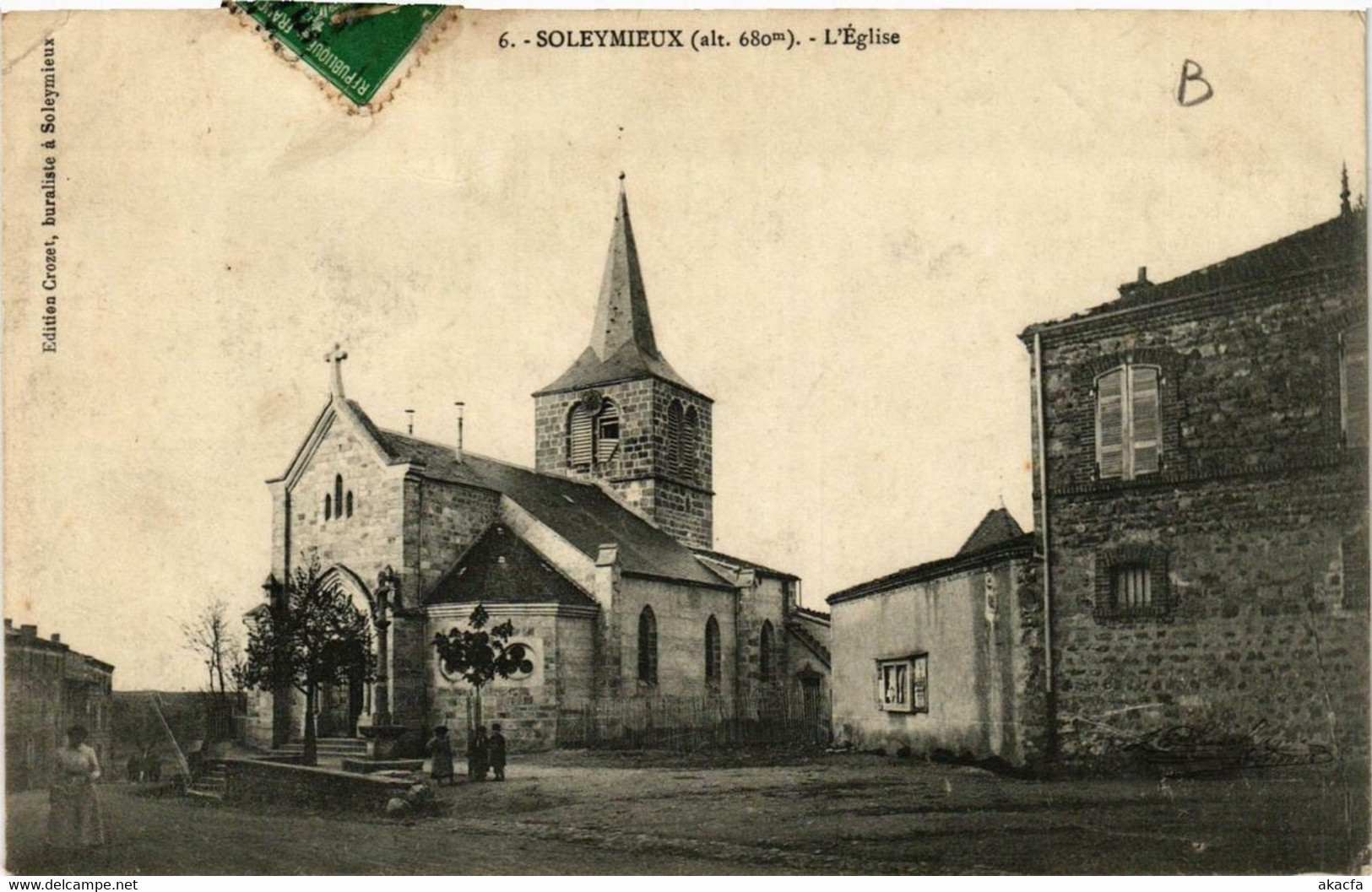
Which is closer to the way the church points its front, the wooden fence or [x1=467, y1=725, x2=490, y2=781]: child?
the child

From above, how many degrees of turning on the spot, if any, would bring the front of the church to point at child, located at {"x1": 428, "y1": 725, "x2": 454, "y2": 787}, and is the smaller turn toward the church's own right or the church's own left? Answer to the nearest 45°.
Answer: approximately 45° to the church's own left

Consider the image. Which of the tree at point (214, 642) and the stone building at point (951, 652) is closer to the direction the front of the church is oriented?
the tree

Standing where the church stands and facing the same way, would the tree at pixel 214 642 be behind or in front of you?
in front

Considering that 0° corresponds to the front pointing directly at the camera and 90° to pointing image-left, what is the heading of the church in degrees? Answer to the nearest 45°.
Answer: approximately 45°

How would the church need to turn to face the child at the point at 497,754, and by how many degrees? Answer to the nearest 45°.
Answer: approximately 45° to its left
